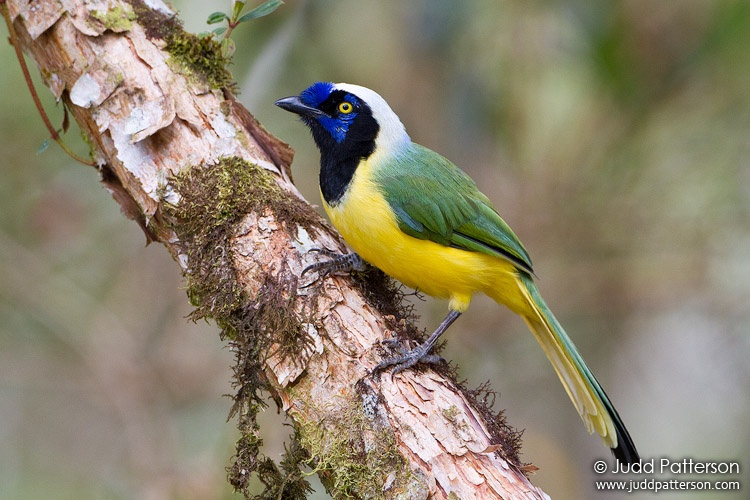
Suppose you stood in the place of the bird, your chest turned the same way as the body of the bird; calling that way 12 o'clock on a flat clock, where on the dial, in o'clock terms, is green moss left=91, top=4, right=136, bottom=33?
The green moss is roughly at 11 o'clock from the bird.

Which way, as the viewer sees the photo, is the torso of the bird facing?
to the viewer's left
